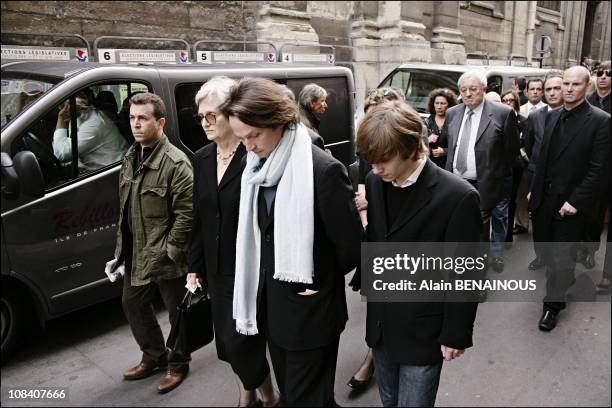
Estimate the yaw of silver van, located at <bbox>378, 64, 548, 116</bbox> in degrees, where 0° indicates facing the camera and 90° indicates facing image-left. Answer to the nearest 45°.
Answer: approximately 45°

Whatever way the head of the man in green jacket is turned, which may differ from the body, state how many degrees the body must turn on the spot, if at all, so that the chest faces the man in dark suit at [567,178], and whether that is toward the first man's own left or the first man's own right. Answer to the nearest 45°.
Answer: approximately 135° to the first man's own left

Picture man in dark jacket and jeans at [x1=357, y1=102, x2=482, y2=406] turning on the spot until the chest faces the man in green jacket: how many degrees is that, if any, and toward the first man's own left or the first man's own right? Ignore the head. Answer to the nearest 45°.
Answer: approximately 90° to the first man's own right

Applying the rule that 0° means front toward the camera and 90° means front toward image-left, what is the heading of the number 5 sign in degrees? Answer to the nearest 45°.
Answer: approximately 0°

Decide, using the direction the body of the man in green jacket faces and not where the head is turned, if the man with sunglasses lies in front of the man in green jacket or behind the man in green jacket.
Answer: behind

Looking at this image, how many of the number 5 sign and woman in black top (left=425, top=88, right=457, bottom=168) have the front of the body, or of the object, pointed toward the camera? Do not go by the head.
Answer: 2
